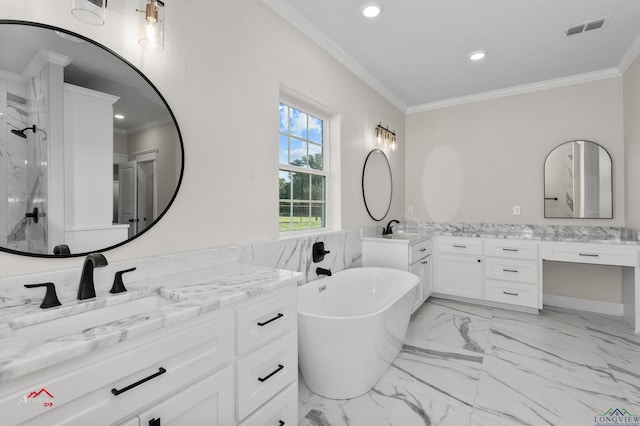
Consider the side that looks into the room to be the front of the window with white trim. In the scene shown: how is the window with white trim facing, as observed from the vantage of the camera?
facing the viewer and to the right of the viewer

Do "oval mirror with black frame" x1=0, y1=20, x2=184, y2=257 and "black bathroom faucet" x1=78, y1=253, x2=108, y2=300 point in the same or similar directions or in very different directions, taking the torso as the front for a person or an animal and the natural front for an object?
same or similar directions

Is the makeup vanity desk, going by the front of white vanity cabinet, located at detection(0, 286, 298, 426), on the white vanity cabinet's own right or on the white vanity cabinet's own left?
on the white vanity cabinet's own left

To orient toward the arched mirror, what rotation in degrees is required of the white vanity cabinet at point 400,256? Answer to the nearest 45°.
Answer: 0° — it already faces it

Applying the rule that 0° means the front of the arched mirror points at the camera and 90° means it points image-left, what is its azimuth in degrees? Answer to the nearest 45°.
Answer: approximately 0°

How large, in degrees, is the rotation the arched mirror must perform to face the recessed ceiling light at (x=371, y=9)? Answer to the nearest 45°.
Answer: approximately 45° to its right

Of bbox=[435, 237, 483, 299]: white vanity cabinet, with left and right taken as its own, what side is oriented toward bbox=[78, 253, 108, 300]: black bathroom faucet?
front

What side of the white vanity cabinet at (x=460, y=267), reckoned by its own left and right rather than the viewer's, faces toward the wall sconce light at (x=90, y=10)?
front

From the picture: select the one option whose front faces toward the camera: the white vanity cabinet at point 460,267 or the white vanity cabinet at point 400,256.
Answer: the white vanity cabinet at point 460,267

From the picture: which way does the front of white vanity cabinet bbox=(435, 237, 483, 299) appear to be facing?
toward the camera
